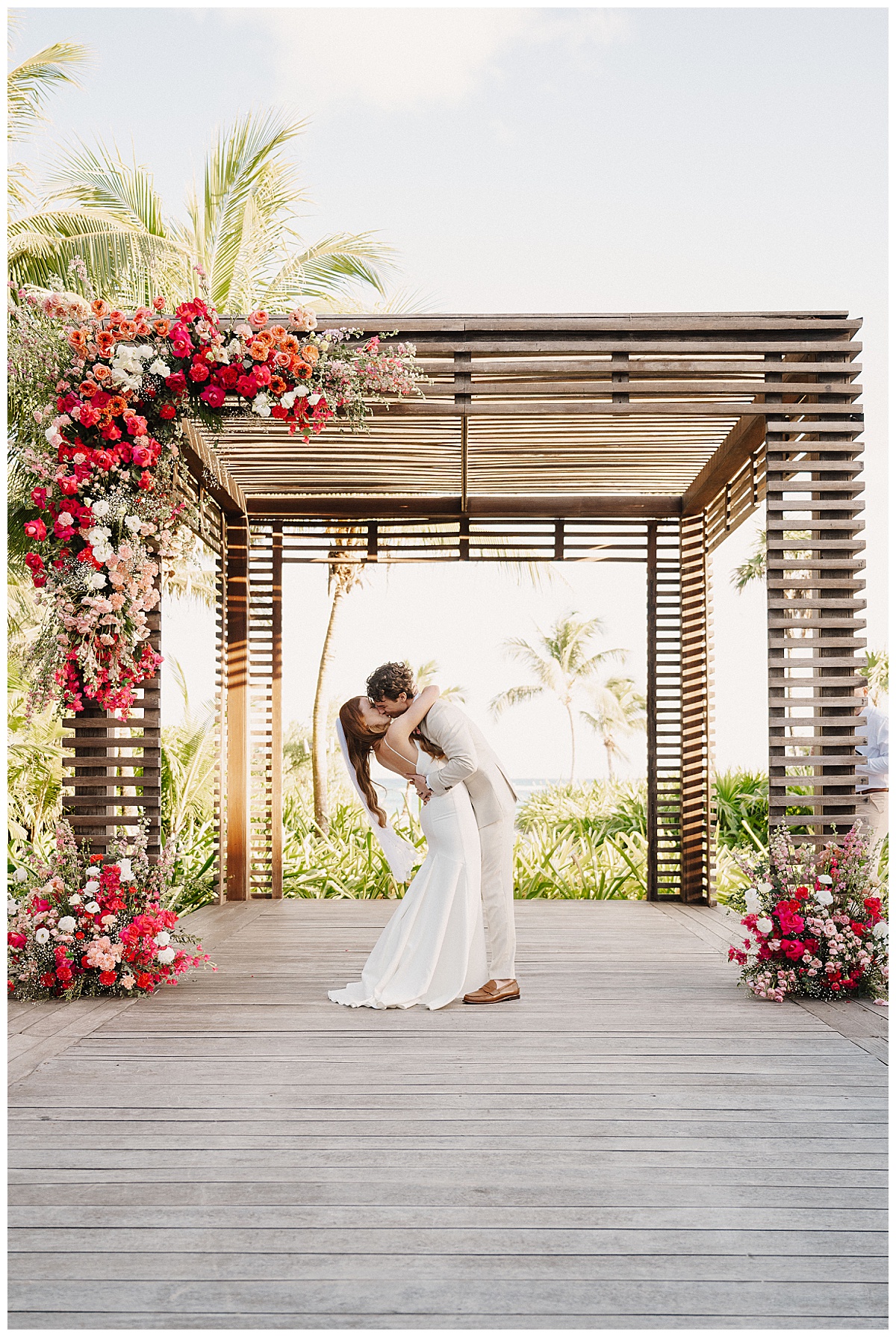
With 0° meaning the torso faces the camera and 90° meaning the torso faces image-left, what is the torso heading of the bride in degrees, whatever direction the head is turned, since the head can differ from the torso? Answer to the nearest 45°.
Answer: approximately 270°

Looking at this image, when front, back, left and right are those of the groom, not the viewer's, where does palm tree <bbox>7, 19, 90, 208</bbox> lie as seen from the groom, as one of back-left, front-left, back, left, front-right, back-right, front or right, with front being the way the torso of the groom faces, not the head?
front-right

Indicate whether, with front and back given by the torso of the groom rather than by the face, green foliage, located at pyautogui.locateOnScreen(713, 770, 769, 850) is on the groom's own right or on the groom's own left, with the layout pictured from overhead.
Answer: on the groom's own right

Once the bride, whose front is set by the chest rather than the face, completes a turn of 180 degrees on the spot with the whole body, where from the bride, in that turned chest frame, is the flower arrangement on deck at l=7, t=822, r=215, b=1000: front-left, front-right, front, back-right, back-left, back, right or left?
front

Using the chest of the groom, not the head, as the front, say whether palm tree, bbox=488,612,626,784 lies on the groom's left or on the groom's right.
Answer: on the groom's right

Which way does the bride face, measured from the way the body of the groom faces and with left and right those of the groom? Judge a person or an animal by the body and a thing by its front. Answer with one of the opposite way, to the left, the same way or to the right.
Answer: the opposite way

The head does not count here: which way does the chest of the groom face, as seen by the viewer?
to the viewer's left

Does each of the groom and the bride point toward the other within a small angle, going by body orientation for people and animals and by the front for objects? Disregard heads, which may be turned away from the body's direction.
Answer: yes
